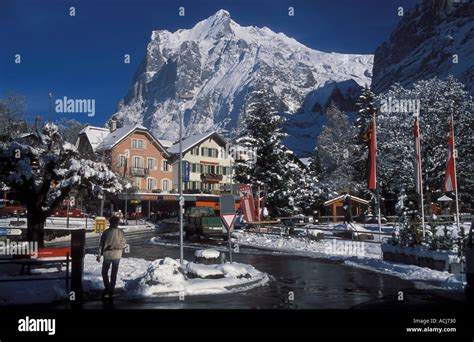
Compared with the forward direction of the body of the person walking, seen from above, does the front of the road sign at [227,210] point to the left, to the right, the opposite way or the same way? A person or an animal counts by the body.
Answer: the opposite way

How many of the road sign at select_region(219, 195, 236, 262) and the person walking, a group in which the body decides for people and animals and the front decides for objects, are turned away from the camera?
1

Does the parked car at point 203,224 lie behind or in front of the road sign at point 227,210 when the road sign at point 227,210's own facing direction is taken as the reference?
behind

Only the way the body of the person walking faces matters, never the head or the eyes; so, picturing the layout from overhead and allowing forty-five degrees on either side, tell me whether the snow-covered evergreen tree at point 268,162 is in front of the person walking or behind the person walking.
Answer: in front

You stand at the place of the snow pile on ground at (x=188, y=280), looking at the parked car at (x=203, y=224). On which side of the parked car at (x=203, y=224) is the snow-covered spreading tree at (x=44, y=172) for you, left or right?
left

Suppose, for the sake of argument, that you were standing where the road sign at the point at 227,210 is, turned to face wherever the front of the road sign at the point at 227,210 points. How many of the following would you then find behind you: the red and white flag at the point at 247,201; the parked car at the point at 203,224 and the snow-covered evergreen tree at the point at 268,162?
3

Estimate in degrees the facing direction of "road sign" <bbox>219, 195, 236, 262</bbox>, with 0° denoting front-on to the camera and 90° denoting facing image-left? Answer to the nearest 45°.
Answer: approximately 0°

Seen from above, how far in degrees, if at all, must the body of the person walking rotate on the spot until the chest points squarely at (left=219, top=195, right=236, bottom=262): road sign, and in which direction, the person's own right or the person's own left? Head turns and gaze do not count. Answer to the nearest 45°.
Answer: approximately 45° to the person's own right

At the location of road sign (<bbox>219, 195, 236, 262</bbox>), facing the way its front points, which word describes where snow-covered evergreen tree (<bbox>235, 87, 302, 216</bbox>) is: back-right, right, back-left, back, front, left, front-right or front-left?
back

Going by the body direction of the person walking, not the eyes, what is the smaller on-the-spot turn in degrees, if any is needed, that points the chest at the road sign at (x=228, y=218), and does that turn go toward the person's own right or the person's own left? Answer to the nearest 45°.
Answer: approximately 45° to the person's own right

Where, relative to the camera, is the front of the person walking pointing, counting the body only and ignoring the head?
away from the camera
